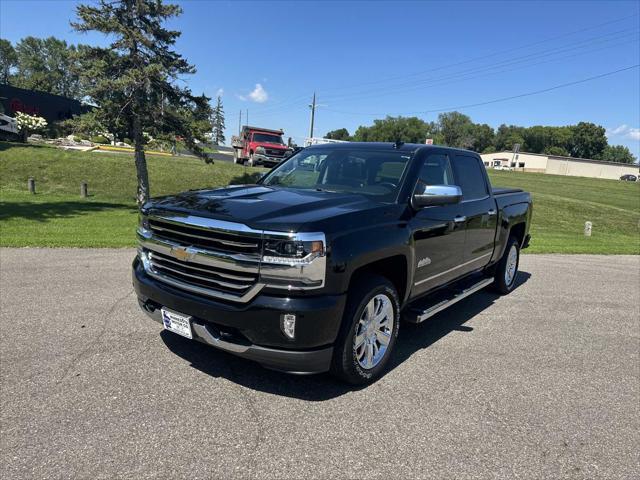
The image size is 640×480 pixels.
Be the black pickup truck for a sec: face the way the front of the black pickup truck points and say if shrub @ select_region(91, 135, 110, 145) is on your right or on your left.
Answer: on your right

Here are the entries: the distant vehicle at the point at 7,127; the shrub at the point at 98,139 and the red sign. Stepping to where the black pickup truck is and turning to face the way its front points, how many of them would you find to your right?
3

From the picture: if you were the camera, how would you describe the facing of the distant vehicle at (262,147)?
facing the viewer and to the right of the viewer

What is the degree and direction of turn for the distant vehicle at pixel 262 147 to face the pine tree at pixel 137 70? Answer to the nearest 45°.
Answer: approximately 45° to its right

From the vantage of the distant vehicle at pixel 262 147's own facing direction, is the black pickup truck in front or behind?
in front

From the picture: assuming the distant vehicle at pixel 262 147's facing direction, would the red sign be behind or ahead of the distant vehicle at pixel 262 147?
behind

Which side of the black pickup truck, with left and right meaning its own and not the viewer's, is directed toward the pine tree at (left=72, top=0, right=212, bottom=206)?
right

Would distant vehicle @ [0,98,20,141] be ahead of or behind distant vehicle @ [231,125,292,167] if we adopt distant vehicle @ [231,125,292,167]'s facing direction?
behind

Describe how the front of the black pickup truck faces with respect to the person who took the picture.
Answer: facing the viewer and to the left of the viewer

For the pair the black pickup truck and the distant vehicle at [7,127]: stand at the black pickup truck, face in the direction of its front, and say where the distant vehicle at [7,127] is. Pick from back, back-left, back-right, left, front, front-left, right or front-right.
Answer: right

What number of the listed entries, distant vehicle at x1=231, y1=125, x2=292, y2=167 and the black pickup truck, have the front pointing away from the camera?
0

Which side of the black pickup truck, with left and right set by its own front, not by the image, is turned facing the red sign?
right
